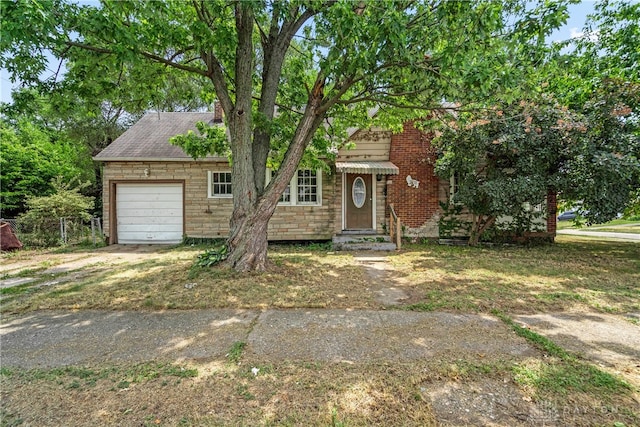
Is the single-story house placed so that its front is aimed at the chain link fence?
no

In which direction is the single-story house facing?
toward the camera

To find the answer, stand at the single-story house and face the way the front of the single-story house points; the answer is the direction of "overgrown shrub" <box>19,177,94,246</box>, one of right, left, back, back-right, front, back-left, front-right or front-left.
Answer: right
